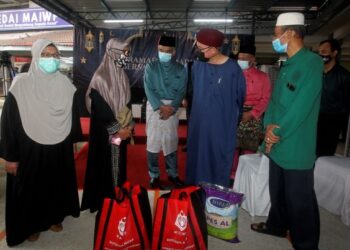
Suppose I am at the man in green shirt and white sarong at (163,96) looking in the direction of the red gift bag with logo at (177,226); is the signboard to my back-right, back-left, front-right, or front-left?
back-right

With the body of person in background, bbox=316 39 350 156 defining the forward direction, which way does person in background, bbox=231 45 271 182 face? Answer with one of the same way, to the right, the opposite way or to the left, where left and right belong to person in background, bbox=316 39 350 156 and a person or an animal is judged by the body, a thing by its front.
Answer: the same way

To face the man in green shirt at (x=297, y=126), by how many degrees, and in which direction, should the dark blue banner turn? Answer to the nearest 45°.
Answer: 0° — it already faces them

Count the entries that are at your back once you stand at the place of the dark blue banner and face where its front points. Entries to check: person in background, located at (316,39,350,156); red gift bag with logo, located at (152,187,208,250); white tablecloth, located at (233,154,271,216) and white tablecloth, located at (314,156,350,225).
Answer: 0

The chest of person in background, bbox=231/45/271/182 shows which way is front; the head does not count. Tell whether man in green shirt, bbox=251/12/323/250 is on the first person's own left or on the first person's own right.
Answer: on the first person's own left

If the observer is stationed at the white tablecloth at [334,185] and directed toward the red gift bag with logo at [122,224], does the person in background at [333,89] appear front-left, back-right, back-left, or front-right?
back-right

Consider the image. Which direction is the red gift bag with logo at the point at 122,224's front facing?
toward the camera

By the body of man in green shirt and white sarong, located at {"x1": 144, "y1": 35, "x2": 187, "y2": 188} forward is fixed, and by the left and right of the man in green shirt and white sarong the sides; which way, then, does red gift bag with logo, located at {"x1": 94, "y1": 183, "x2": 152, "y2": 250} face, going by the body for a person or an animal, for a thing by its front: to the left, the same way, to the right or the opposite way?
the same way

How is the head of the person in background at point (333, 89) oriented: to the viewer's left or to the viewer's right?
to the viewer's left

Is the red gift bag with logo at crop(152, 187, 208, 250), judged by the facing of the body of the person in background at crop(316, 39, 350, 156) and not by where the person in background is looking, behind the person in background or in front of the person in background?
in front

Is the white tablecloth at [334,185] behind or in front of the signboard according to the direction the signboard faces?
in front

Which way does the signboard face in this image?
toward the camera

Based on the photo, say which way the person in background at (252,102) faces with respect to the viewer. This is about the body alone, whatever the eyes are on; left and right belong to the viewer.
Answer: facing the viewer and to the left of the viewer

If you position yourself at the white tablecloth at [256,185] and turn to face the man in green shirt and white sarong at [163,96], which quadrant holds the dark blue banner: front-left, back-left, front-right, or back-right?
front-right

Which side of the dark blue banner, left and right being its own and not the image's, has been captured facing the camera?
front

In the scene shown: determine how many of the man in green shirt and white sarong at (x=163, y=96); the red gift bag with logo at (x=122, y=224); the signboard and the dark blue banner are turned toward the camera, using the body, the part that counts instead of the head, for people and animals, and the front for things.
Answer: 4

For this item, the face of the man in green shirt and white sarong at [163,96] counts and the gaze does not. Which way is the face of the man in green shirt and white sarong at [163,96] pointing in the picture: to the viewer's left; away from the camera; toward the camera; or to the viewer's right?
toward the camera
